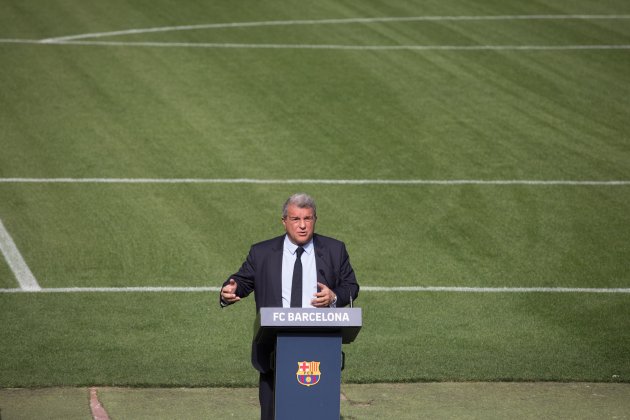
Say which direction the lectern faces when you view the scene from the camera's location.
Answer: facing the viewer

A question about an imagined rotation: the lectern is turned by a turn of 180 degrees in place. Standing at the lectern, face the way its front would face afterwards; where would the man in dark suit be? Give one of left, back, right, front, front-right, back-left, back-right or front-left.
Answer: front

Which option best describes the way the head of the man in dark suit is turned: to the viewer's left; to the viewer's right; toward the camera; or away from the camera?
toward the camera

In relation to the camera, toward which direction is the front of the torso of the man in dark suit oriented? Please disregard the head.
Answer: toward the camera
